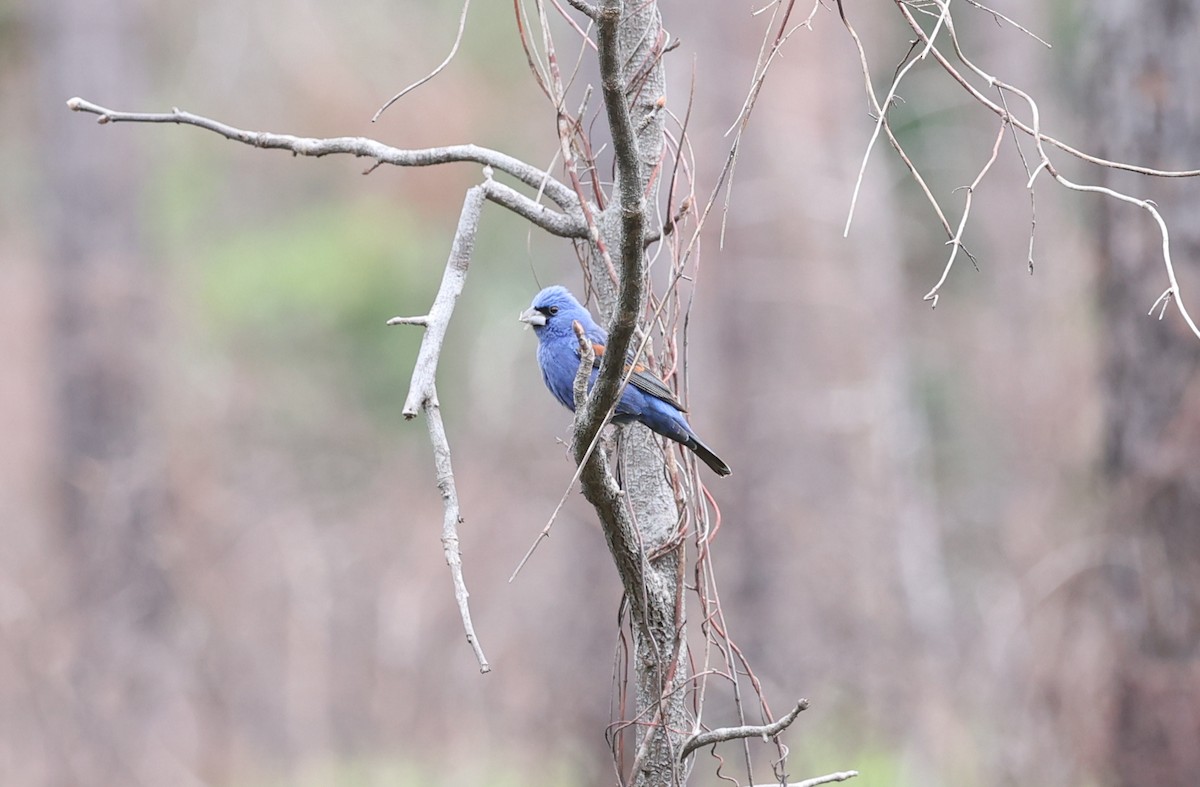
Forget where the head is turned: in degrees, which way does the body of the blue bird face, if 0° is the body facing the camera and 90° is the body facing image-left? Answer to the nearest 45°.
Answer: approximately 90°

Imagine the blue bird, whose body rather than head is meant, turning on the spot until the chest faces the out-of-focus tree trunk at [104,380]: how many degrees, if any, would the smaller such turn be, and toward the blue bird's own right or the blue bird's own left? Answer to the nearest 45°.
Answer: approximately 45° to the blue bird's own right

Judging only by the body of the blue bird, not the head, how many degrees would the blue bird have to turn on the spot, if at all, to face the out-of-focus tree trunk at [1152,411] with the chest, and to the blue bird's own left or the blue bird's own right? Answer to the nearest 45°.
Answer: approximately 135° to the blue bird's own right
